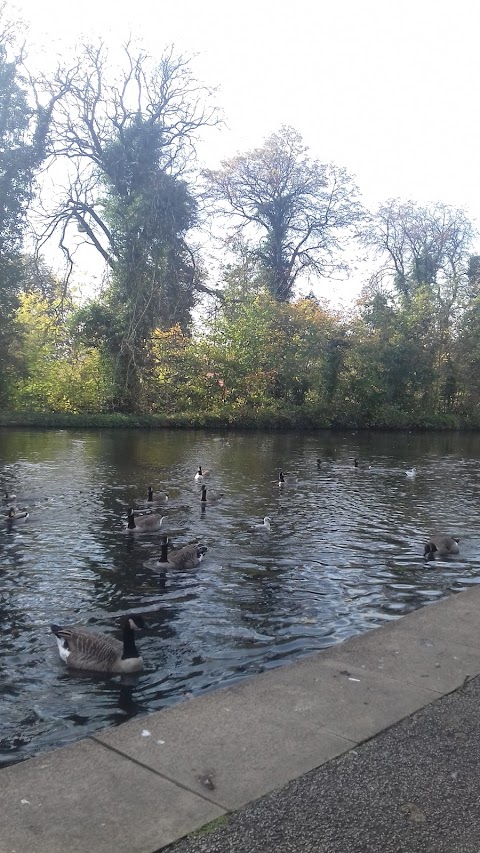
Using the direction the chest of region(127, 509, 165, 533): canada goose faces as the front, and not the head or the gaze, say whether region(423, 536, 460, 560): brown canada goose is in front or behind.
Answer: behind

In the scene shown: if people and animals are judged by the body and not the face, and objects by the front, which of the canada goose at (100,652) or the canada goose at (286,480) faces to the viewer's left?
the canada goose at (286,480)

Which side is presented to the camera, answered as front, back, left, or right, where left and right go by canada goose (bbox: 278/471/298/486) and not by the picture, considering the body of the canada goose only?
left

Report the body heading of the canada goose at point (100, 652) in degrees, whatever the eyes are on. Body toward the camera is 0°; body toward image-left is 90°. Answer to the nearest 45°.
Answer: approximately 270°

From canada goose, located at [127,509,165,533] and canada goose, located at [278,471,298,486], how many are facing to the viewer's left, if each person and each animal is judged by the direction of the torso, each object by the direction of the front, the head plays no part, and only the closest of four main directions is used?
2

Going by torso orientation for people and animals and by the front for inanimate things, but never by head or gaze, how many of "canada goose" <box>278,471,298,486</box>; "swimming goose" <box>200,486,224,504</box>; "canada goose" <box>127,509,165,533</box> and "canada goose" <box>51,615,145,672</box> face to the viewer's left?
3

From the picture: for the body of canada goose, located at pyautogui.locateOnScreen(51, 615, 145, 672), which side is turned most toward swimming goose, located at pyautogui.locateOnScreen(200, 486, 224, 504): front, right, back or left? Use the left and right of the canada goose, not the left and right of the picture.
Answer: left

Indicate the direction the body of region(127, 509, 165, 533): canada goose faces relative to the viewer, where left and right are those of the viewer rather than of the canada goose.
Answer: facing to the left of the viewer

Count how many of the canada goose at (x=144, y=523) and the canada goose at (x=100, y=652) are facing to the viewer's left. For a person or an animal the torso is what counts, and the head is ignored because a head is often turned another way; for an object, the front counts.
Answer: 1

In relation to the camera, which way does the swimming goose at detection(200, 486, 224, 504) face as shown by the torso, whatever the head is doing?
to the viewer's left
